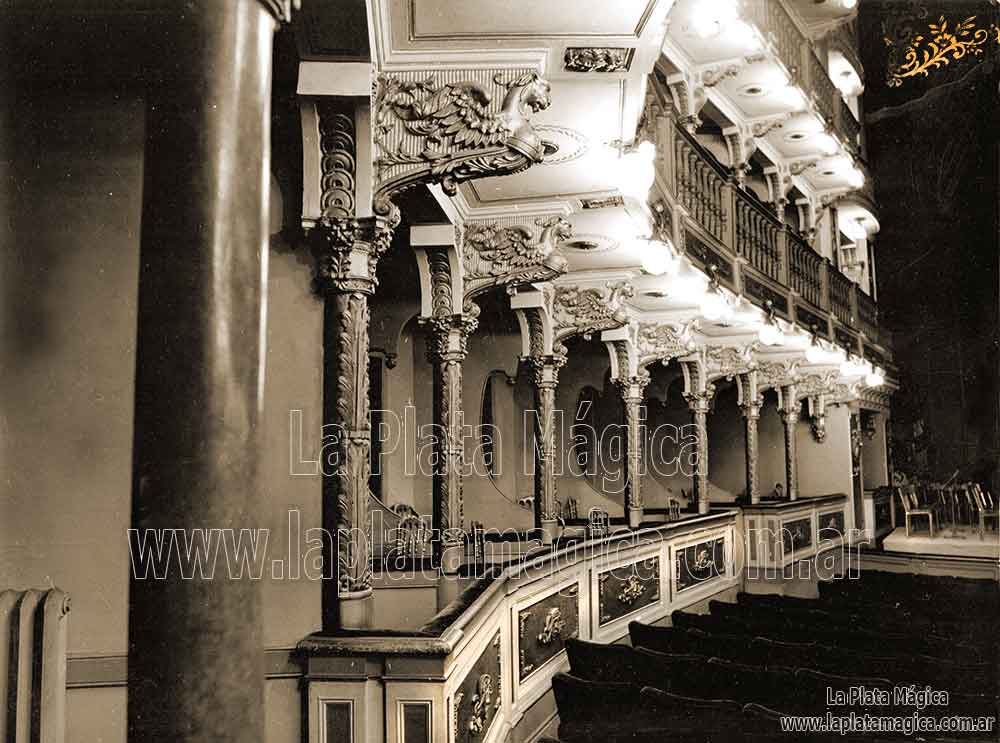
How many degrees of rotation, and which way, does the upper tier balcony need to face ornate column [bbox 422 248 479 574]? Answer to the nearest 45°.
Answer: approximately 45° to its right

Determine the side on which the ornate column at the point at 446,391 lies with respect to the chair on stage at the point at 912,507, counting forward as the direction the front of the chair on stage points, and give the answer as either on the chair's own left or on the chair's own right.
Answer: on the chair's own right

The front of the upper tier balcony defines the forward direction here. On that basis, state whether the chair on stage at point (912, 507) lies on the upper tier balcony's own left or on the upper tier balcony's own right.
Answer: on the upper tier balcony's own left

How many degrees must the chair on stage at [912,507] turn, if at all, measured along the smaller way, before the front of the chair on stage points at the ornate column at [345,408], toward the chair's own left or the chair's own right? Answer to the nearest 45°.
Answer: approximately 45° to the chair's own right

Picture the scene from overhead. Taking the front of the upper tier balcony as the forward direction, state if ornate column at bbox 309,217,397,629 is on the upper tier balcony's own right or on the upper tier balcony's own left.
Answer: on the upper tier balcony's own right

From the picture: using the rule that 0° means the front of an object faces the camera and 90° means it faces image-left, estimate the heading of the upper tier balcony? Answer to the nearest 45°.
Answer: approximately 315°
